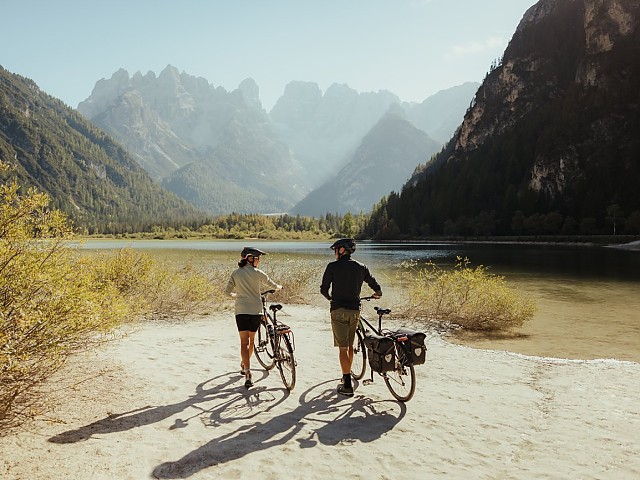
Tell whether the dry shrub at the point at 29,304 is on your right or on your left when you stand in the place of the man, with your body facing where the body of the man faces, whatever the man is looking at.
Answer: on your left

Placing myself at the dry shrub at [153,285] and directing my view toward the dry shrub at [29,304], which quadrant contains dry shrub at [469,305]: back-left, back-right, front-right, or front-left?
front-left

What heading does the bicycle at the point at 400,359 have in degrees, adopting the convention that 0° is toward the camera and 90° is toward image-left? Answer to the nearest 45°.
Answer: approximately 135°

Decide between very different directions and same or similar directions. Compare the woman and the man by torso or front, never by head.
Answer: same or similar directions

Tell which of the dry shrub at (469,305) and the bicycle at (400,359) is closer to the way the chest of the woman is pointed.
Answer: the dry shrub

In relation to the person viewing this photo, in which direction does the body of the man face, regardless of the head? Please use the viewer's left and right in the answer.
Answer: facing away from the viewer

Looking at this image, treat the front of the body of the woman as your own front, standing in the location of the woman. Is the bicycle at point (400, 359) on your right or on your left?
on your right

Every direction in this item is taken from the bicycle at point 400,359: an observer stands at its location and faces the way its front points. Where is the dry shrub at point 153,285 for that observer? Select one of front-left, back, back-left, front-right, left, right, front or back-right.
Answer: front

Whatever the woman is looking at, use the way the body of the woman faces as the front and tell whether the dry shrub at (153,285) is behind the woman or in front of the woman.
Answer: in front

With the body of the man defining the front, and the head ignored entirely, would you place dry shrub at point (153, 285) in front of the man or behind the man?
in front

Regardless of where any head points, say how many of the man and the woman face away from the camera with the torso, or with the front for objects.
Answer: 2

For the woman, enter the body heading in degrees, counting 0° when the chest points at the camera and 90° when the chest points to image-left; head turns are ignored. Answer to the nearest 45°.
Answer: approximately 180°
